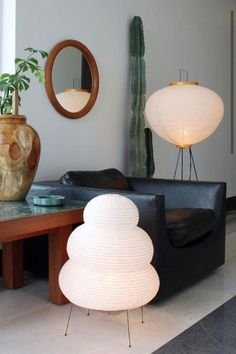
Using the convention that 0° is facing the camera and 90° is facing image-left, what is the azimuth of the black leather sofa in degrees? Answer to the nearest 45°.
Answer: approximately 315°

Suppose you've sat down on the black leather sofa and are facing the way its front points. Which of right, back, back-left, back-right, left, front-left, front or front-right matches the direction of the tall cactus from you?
back-left

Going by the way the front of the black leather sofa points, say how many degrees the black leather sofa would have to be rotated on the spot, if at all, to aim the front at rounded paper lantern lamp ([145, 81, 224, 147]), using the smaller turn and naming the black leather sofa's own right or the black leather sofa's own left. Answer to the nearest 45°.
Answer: approximately 135° to the black leather sofa's own left

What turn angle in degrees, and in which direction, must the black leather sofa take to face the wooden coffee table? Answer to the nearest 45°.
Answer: approximately 90° to its right

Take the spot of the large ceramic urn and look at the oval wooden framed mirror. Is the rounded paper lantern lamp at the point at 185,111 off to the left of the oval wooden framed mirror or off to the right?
right

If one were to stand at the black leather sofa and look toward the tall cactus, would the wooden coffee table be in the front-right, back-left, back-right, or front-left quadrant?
back-left

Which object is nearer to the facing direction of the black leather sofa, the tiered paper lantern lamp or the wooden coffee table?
the tiered paper lantern lamp

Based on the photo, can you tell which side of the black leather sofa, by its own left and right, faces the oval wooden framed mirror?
back
